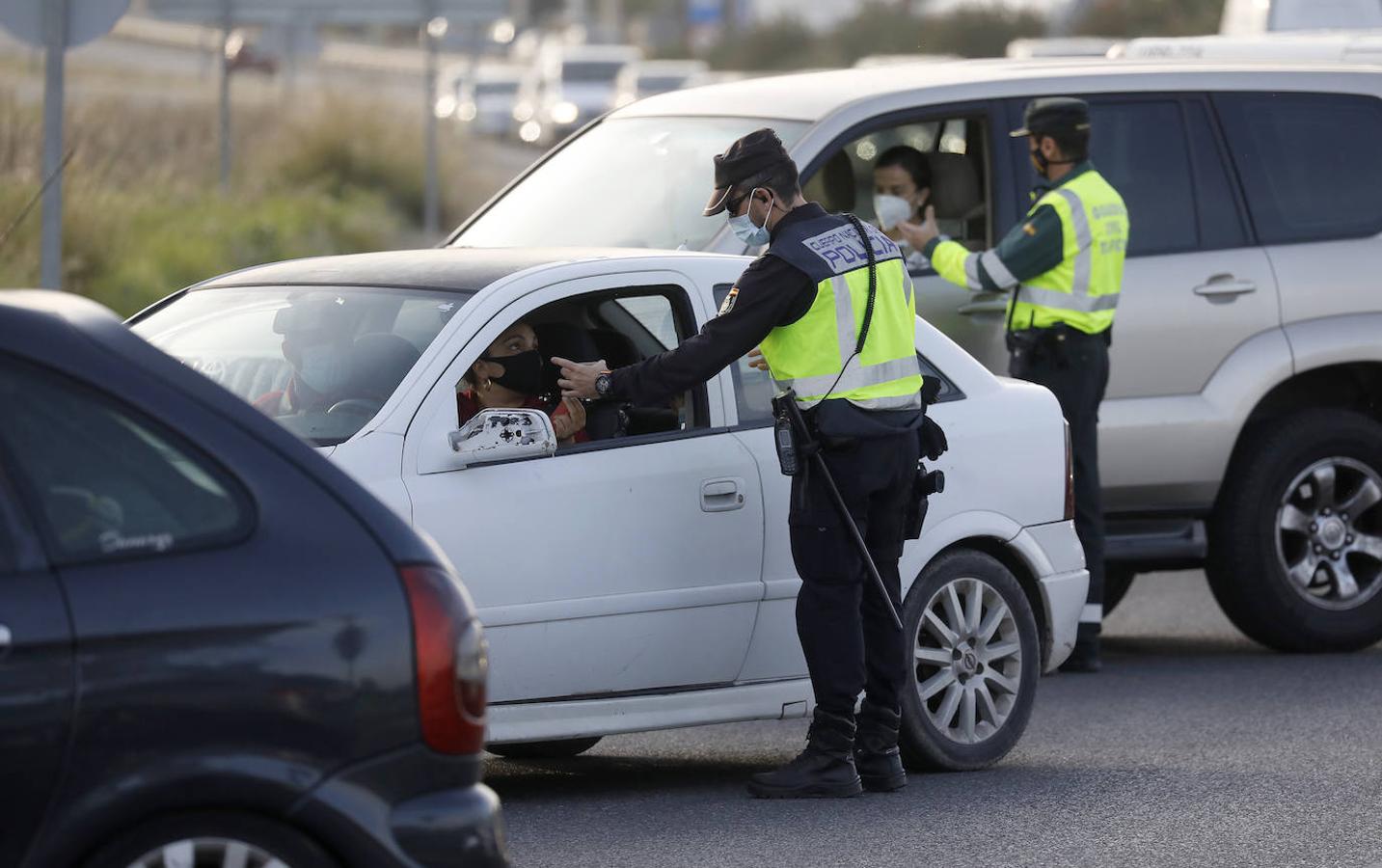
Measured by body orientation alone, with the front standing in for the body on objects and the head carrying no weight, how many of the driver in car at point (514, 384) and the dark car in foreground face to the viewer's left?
1

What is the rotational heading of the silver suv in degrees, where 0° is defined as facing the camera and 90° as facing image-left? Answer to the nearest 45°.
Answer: approximately 45°

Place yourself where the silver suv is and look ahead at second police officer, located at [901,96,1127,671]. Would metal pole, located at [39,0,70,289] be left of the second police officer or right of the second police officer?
right

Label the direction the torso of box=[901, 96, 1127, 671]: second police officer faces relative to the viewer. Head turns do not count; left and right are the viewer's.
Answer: facing away from the viewer and to the left of the viewer

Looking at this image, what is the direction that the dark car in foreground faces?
to the viewer's left

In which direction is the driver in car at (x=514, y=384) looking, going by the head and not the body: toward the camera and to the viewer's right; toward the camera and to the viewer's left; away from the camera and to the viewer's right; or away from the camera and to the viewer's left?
toward the camera and to the viewer's right
